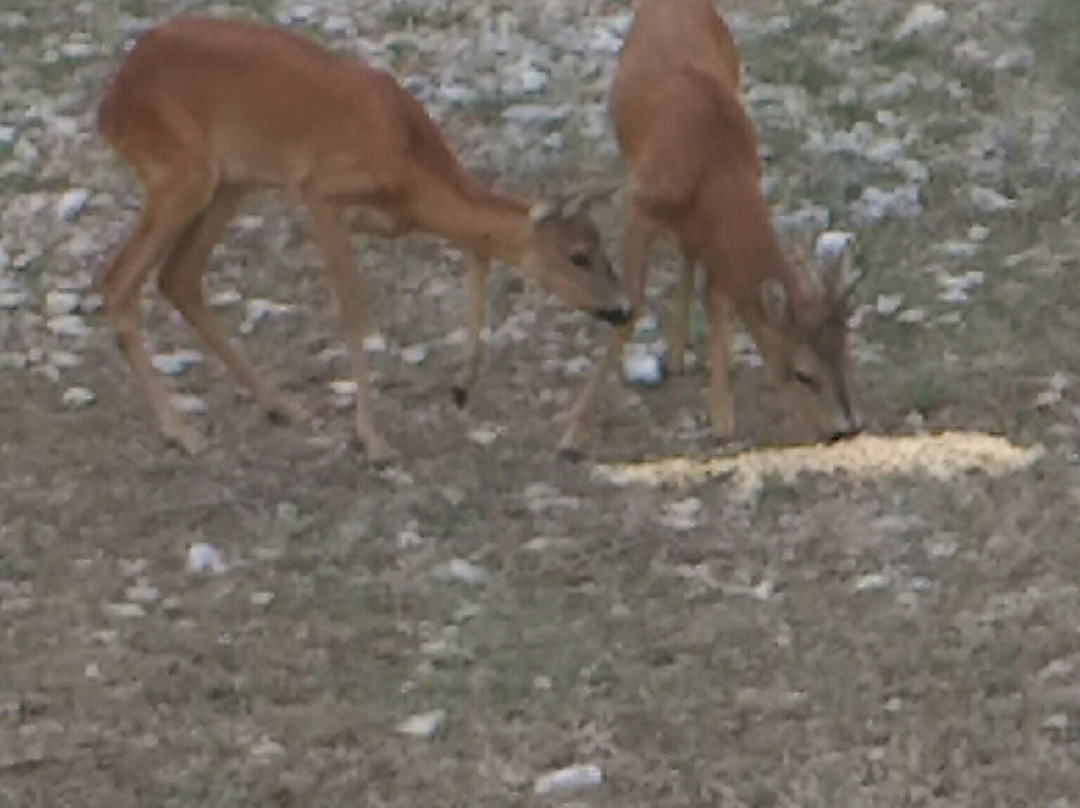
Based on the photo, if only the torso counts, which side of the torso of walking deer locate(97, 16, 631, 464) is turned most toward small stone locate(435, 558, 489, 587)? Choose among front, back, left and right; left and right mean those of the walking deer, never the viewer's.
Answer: right

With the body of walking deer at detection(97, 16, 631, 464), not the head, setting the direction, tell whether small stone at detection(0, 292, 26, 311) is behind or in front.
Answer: behind

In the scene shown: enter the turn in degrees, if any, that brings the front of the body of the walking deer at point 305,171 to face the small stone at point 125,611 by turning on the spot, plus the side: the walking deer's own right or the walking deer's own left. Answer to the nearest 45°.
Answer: approximately 90° to the walking deer's own right

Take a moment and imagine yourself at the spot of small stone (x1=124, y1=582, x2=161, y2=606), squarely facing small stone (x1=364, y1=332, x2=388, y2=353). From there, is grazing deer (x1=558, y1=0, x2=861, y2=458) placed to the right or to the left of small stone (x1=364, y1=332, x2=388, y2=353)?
right

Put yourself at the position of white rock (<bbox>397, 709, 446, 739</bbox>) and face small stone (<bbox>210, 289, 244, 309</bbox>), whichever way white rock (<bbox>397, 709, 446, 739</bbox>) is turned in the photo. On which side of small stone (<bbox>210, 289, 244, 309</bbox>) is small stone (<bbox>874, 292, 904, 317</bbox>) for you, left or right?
right

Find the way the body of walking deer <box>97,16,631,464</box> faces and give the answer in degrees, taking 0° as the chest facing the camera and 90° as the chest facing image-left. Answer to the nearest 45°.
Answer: approximately 270°

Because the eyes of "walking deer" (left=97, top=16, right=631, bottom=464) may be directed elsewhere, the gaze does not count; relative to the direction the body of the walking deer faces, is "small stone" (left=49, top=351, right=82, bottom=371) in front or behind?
behind

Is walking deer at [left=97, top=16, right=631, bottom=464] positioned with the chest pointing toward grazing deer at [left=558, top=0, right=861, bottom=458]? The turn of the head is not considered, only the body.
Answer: yes
